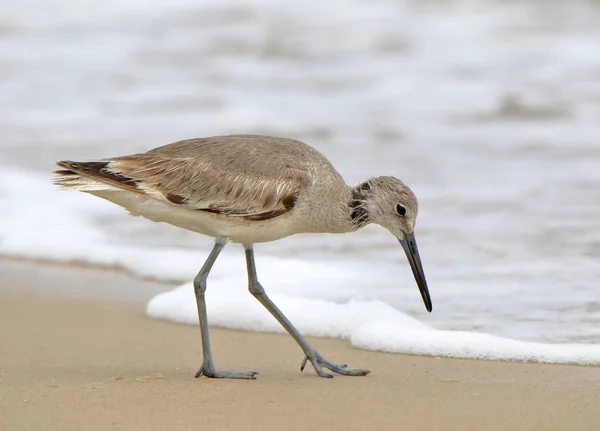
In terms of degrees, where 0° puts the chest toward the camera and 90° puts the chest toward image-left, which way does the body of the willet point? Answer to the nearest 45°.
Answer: approximately 270°
